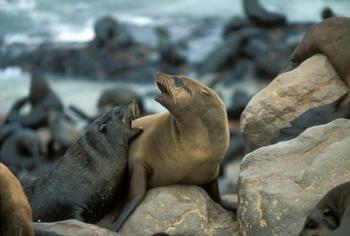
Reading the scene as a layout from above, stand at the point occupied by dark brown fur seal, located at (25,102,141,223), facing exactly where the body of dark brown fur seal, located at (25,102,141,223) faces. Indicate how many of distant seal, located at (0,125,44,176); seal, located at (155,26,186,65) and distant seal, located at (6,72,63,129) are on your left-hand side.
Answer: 3

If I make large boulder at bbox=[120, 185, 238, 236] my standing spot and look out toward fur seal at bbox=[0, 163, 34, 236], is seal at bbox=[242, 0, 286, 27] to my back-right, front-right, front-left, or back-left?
back-right

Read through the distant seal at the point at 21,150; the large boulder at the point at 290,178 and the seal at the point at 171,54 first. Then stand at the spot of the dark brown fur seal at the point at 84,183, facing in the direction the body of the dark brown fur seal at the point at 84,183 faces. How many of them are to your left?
2

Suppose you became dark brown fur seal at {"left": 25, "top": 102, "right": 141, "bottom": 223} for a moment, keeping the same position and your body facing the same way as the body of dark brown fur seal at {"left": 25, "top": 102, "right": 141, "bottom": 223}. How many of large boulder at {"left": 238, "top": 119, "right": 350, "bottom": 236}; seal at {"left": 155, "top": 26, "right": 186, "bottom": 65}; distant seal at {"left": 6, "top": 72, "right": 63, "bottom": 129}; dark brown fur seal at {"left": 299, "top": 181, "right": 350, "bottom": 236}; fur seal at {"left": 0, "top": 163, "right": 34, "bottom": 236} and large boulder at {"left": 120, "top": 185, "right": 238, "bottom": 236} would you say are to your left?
2

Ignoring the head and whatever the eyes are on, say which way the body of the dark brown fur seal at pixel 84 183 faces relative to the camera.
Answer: to the viewer's right

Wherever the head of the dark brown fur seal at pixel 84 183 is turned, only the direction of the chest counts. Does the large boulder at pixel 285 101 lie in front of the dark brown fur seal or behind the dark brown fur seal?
in front

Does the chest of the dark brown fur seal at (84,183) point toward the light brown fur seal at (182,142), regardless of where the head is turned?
yes

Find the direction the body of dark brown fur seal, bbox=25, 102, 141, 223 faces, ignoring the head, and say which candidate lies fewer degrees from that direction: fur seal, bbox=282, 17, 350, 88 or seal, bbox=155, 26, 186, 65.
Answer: the fur seal

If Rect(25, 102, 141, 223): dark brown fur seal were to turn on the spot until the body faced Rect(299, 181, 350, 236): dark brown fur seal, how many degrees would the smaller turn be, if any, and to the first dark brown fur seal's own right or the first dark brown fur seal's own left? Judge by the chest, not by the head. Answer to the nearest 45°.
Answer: approximately 45° to the first dark brown fur seal's own right

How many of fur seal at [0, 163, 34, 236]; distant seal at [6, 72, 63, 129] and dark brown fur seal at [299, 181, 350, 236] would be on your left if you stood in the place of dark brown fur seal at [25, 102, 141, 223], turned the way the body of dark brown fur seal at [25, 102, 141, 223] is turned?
1
